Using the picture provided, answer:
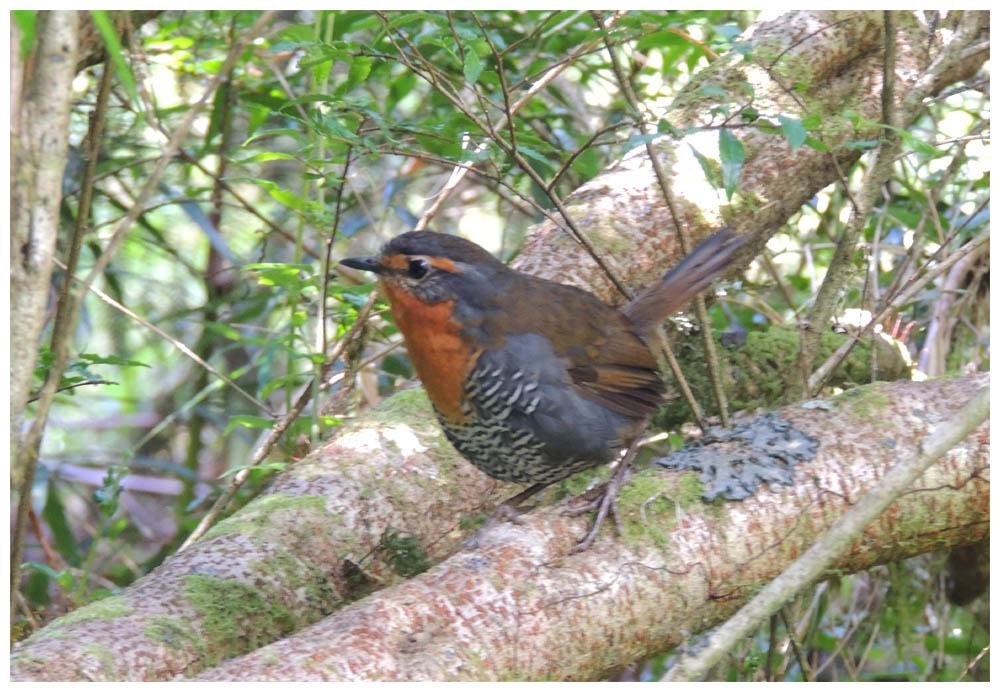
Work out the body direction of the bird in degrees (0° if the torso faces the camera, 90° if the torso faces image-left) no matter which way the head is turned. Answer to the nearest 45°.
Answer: approximately 90°

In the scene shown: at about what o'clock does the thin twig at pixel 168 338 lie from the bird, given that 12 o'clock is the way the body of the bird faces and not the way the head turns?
The thin twig is roughly at 1 o'clock from the bird.

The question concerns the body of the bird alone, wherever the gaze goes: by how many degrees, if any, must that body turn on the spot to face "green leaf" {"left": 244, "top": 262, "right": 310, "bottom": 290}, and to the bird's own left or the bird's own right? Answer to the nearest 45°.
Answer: approximately 45° to the bird's own right
